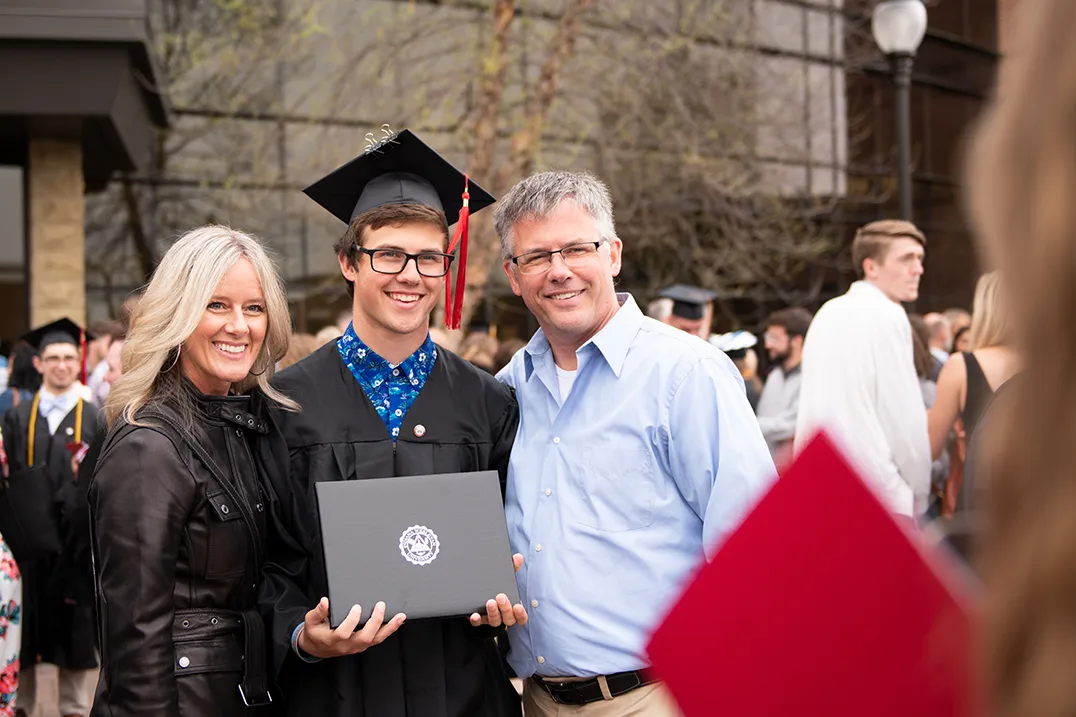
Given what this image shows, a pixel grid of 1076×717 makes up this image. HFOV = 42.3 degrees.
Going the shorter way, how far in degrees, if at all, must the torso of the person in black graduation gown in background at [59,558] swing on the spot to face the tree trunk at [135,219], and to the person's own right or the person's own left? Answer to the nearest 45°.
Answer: approximately 180°

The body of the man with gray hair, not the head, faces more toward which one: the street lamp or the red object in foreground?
the red object in foreground

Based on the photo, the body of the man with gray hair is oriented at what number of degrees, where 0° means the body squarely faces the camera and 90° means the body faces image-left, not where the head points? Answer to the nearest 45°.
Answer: approximately 45°

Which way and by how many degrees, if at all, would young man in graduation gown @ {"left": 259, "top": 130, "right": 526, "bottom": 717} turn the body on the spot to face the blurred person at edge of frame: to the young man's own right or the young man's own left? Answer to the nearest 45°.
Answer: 0° — they already face them

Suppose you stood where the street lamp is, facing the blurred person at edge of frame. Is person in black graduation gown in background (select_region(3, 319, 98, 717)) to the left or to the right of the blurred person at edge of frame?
right

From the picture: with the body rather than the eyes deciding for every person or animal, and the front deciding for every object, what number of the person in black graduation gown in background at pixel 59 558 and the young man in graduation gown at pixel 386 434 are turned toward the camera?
2

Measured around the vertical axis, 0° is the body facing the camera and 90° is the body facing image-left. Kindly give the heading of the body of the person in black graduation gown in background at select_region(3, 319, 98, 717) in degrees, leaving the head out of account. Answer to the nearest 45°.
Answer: approximately 0°
